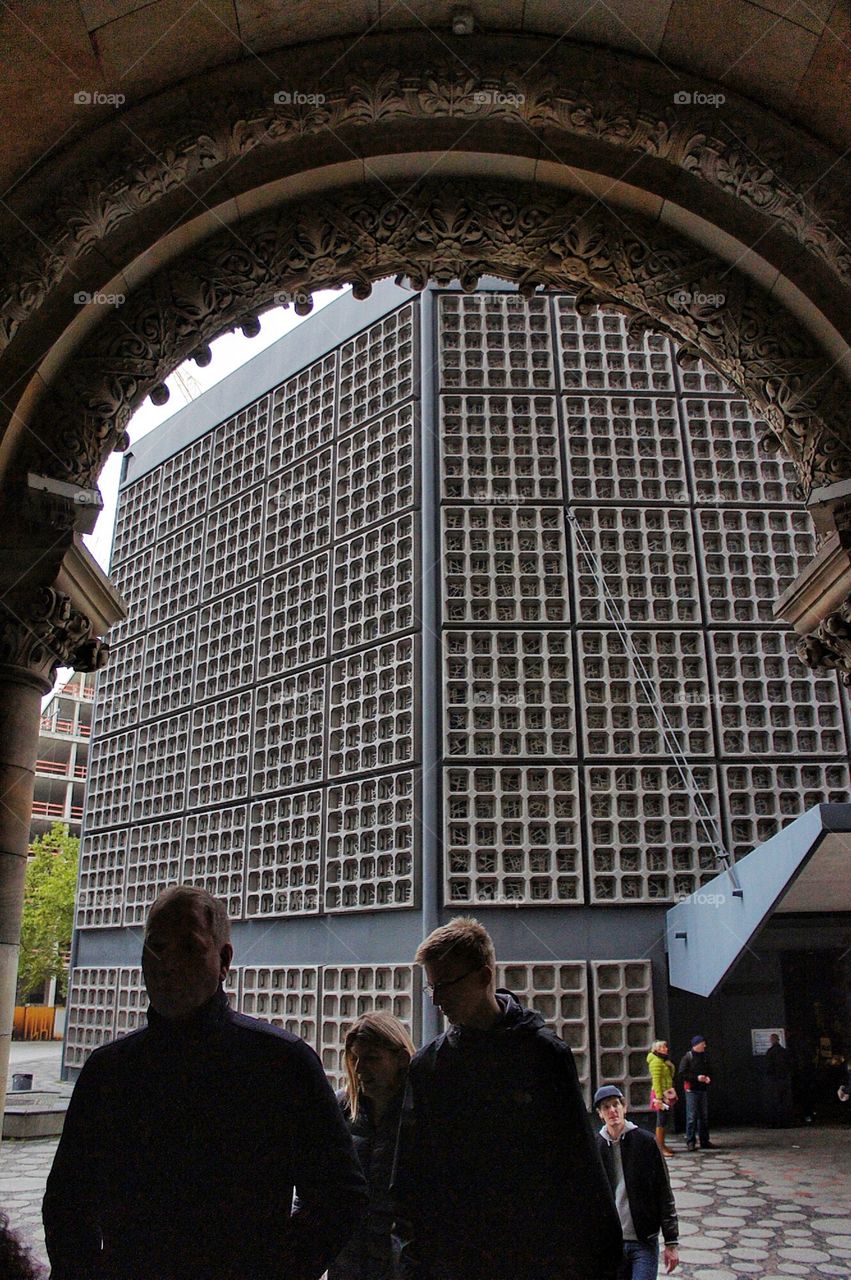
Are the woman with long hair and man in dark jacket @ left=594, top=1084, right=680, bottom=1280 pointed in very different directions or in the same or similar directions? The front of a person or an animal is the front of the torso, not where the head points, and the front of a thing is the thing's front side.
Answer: same or similar directions

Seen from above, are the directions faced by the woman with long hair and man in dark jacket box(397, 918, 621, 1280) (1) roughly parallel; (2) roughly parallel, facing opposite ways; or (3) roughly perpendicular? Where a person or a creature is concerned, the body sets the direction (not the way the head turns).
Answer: roughly parallel

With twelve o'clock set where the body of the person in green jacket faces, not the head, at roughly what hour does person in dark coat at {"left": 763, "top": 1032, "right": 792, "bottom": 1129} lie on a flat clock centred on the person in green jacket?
The person in dark coat is roughly at 10 o'clock from the person in green jacket.

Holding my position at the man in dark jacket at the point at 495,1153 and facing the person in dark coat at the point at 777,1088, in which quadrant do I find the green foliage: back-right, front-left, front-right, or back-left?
front-left

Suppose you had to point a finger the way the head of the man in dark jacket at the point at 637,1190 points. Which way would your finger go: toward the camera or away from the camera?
toward the camera

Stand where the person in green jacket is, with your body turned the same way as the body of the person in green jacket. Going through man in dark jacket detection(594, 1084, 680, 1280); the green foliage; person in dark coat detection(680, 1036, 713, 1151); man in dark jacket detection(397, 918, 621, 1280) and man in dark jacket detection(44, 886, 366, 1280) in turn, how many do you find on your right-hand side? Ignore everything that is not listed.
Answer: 3

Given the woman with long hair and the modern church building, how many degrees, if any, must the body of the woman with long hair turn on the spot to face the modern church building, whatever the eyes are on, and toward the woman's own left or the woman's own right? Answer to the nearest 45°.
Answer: approximately 135° to the woman's own right

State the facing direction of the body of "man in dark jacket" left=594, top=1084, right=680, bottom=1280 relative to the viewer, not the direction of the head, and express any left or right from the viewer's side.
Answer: facing the viewer and to the left of the viewer

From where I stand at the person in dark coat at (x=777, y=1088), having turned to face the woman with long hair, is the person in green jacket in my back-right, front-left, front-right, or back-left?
front-right

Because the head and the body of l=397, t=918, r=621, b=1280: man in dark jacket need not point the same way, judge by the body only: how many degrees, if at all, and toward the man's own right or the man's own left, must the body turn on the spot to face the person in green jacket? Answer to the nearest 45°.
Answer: approximately 135° to the man's own right
